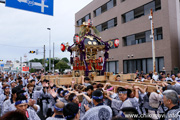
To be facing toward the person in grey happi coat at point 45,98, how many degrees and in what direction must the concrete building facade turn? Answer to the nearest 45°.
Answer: approximately 45° to its left

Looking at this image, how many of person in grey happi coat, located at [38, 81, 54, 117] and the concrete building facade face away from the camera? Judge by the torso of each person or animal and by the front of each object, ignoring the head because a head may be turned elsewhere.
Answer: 0

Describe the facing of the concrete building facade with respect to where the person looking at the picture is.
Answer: facing the viewer and to the left of the viewer

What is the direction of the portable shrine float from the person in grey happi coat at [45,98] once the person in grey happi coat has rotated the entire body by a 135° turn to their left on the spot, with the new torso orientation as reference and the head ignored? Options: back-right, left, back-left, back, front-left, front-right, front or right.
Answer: front-right

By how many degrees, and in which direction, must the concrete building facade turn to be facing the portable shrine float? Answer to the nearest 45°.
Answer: approximately 45° to its left

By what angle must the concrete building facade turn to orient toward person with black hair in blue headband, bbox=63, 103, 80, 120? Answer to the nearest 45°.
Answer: approximately 45° to its left

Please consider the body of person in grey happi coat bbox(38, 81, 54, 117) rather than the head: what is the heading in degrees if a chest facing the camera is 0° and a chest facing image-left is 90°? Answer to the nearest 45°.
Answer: approximately 315°

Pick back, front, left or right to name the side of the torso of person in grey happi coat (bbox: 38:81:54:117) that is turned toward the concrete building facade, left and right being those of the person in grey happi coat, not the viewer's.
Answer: left
